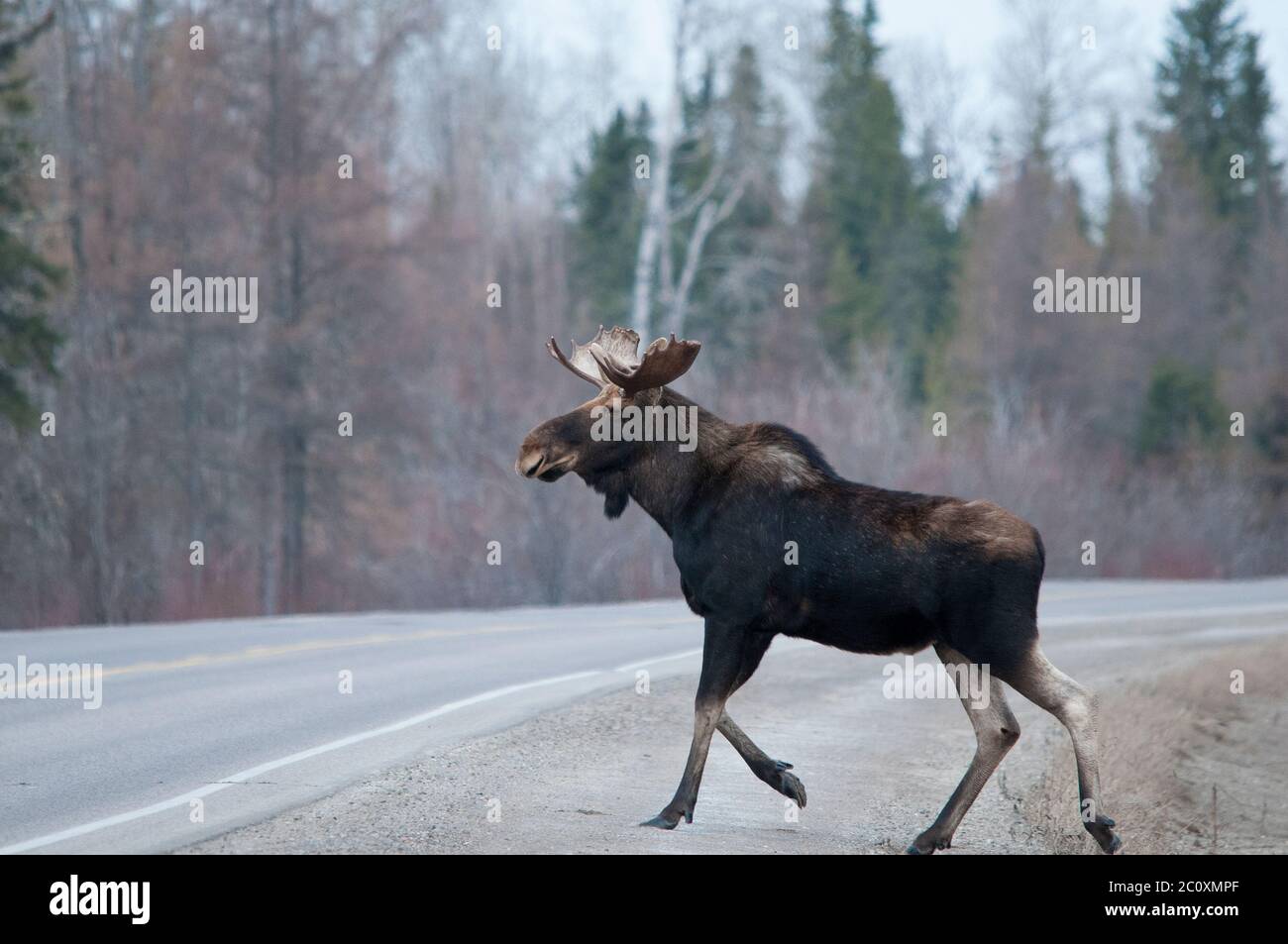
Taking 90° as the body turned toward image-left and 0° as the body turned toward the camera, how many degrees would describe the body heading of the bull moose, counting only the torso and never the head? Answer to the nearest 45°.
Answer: approximately 90°
